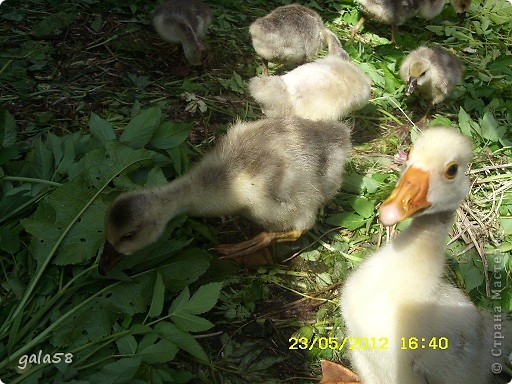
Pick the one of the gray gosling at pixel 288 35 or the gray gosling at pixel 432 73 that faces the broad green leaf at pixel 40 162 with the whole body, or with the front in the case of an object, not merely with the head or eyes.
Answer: the gray gosling at pixel 432 73

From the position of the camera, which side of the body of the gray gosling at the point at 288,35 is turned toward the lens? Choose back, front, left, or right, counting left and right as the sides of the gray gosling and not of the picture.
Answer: right

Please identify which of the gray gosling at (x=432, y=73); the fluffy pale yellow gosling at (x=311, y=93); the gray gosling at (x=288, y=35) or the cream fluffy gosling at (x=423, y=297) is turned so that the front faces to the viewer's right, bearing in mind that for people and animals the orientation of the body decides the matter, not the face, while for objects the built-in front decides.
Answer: the gray gosling at (x=288, y=35)

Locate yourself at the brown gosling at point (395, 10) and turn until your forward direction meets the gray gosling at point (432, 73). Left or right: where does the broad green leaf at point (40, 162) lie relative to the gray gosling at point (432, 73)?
right

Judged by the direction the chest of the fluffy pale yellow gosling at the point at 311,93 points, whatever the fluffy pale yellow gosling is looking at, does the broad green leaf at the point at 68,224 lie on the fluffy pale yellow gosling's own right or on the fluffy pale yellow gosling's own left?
on the fluffy pale yellow gosling's own left

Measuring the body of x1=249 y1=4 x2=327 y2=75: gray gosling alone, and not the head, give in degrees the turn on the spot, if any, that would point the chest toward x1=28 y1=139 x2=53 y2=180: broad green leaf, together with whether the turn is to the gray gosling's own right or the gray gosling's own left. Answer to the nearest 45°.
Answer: approximately 135° to the gray gosling's own right

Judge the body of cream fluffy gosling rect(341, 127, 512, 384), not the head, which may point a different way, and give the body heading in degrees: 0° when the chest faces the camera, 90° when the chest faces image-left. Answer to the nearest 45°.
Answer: approximately 45°

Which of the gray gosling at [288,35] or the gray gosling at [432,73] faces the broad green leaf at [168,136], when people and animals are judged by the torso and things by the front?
the gray gosling at [432,73]

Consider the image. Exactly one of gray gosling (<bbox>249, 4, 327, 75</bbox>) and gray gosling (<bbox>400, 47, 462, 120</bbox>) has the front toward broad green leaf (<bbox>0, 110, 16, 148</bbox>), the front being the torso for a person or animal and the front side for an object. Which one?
gray gosling (<bbox>400, 47, 462, 120</bbox>)

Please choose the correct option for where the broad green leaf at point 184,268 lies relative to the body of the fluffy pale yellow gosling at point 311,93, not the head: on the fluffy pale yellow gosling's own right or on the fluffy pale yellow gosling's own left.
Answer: on the fluffy pale yellow gosling's own left
